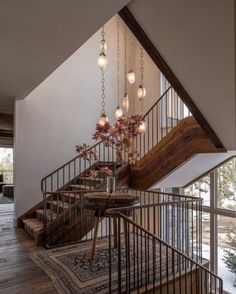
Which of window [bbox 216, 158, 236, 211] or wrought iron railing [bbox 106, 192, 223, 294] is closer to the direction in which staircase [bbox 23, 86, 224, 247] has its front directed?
the wrought iron railing

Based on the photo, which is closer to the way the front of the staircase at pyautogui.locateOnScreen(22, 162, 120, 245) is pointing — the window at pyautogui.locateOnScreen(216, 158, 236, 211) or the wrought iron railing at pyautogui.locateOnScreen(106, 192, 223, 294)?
the wrought iron railing

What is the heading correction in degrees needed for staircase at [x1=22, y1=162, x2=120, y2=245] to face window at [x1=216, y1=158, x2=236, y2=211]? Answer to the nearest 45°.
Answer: approximately 135° to its left

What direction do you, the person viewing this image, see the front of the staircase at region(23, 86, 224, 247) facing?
facing the viewer and to the left of the viewer
